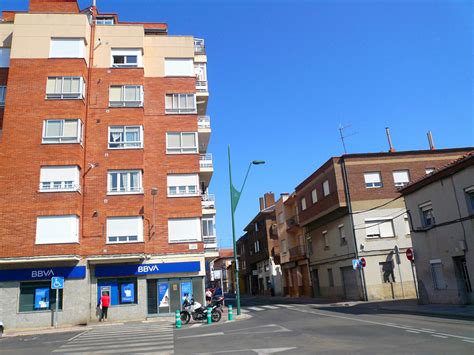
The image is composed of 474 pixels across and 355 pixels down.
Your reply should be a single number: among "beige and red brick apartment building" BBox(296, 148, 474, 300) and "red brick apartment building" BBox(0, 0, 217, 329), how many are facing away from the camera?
0

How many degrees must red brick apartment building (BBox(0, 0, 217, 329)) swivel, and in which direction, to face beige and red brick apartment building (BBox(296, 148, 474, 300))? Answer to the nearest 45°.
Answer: approximately 90° to its left

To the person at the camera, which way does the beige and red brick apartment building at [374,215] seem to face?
facing the viewer and to the left of the viewer

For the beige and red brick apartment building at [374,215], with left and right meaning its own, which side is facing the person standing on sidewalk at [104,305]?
front

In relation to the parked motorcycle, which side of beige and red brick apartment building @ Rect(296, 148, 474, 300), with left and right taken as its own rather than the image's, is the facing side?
front

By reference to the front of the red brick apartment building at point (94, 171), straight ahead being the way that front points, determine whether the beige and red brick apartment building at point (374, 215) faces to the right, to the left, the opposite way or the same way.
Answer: to the right

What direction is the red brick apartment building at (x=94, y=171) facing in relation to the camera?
toward the camera

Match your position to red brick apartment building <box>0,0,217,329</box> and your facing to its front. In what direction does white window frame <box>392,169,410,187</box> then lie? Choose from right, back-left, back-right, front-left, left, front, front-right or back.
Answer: left

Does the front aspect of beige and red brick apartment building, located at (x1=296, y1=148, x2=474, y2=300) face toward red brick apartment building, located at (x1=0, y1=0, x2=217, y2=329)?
yes
